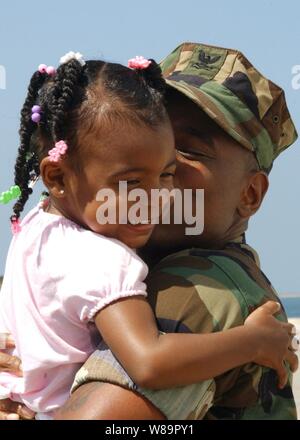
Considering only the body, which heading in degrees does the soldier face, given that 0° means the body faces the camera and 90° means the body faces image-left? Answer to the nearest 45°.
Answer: approximately 90°
